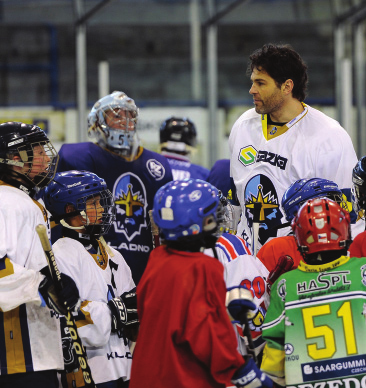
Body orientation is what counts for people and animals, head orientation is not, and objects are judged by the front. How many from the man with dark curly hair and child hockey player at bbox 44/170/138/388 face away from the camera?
0

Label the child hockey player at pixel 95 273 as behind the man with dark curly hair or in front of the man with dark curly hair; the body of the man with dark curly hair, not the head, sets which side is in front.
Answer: in front

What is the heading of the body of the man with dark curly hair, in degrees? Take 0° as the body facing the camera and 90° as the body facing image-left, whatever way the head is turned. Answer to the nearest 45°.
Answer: approximately 45°

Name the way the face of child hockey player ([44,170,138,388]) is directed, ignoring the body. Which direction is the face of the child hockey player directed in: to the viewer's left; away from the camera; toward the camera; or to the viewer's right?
to the viewer's right

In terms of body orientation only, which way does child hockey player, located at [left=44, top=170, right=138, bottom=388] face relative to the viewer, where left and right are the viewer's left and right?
facing the viewer and to the right of the viewer

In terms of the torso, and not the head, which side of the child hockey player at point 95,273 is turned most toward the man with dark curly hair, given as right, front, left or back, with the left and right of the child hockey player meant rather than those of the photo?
left

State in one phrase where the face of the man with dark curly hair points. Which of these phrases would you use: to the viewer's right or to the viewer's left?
to the viewer's left
